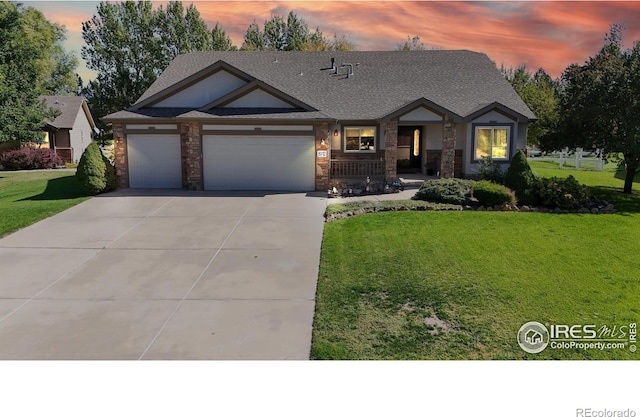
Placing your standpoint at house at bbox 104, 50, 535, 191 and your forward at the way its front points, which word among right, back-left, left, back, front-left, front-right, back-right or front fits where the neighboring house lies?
back-right

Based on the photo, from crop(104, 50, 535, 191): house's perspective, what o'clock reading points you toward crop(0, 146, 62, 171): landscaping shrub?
The landscaping shrub is roughly at 4 o'clock from the house.

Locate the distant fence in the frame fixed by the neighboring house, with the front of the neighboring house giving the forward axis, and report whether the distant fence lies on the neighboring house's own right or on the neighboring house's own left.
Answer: on the neighboring house's own left

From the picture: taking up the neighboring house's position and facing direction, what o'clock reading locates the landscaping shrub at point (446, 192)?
The landscaping shrub is roughly at 10 o'clock from the neighboring house.

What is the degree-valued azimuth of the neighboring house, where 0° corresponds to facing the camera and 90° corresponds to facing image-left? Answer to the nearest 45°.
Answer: approximately 45°

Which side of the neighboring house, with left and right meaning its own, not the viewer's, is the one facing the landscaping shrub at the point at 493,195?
left

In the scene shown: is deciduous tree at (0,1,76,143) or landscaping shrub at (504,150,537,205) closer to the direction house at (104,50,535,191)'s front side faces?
the landscaping shrub

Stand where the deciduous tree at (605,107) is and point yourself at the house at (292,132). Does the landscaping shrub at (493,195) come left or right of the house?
left
